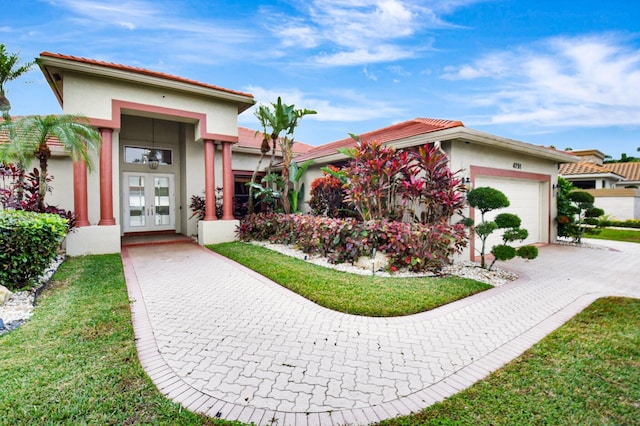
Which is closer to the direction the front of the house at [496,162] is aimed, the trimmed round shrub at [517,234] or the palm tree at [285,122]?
the trimmed round shrub

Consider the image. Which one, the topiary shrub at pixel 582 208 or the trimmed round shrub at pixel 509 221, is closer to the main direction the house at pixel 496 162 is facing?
the trimmed round shrub

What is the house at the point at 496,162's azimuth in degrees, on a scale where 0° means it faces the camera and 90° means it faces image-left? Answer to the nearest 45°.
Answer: approximately 315°

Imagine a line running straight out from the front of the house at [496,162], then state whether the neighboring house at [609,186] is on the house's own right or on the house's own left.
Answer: on the house's own left

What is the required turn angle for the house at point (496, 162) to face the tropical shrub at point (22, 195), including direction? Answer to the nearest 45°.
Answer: approximately 90° to its right

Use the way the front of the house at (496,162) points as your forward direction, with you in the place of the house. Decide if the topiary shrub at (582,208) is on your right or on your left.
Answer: on your left

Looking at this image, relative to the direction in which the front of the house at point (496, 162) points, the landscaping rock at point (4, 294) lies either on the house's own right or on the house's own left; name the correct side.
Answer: on the house's own right

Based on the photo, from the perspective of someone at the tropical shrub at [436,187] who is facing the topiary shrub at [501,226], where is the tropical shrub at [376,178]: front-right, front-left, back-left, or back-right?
back-right
